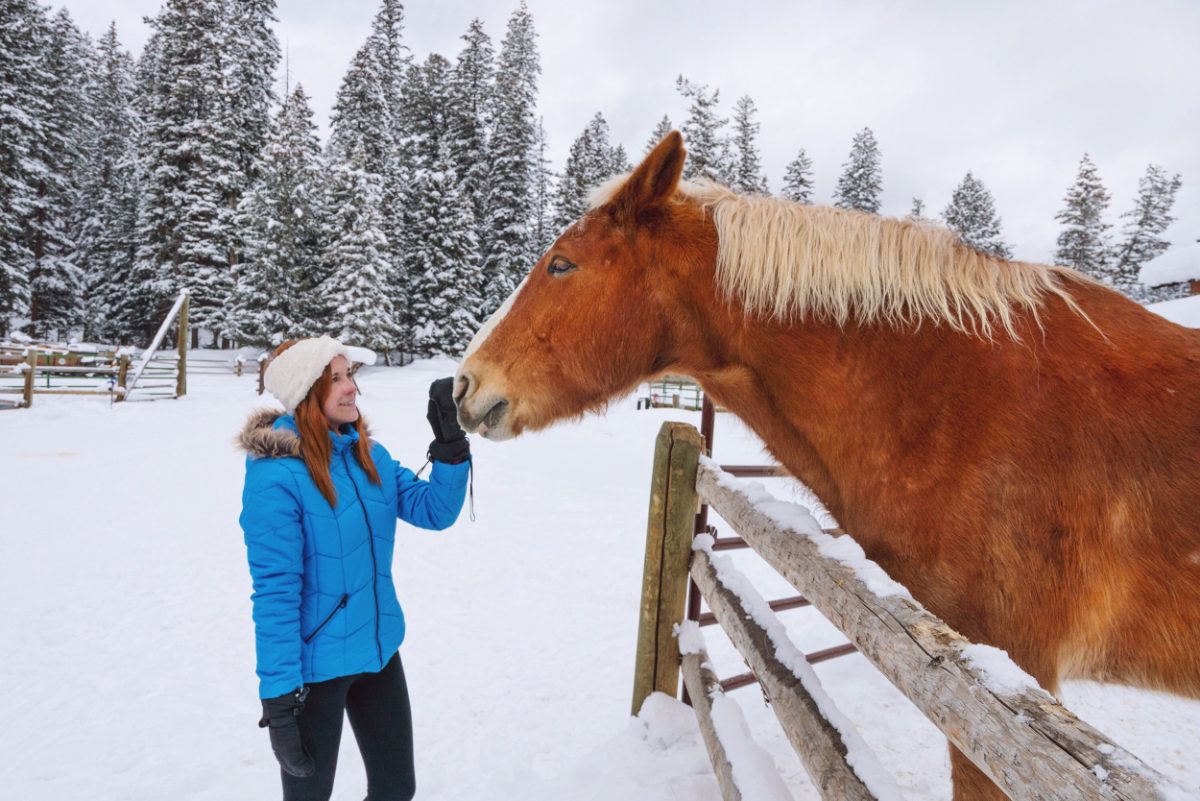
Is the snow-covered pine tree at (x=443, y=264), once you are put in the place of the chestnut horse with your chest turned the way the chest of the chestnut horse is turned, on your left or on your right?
on your right

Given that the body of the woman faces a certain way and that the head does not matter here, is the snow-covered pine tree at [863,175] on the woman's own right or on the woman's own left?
on the woman's own left

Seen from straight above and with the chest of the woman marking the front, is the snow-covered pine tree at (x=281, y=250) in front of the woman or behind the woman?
behind

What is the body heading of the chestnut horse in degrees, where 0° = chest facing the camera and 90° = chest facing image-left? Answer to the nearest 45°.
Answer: approximately 90°

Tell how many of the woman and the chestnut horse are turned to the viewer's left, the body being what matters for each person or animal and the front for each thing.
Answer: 1

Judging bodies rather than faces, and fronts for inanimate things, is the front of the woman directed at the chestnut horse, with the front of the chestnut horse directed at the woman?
yes

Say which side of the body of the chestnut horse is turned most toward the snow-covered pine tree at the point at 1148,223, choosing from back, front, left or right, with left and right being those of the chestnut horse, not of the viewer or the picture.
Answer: right

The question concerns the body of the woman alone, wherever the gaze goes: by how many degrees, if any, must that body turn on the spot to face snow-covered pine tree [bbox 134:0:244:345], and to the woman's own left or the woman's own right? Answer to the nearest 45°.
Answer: approximately 135° to the woman's own left

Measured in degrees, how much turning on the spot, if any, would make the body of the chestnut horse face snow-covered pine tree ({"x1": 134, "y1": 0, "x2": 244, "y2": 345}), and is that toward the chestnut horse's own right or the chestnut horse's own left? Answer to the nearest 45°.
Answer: approximately 45° to the chestnut horse's own right

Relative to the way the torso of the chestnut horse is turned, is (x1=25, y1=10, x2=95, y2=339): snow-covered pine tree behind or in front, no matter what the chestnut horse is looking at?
in front

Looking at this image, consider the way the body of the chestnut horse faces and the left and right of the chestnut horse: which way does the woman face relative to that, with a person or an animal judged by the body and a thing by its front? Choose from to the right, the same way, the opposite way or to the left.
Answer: the opposite way

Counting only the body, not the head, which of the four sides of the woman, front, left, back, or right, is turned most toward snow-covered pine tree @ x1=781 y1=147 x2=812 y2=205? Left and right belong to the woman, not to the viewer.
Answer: left
